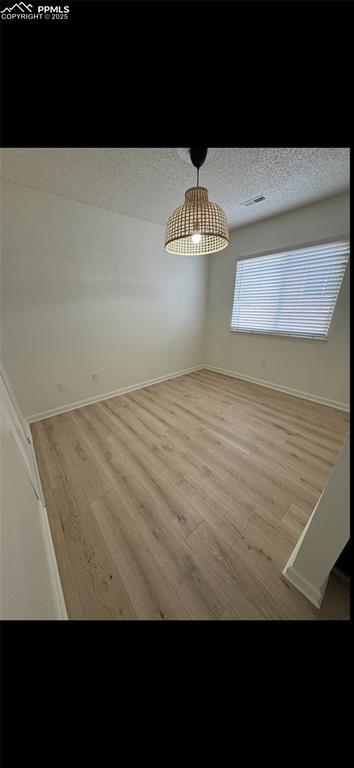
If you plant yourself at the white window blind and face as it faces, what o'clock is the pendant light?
The pendant light is roughly at 11 o'clock from the white window blind.

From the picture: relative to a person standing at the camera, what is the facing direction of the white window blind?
facing the viewer and to the left of the viewer
